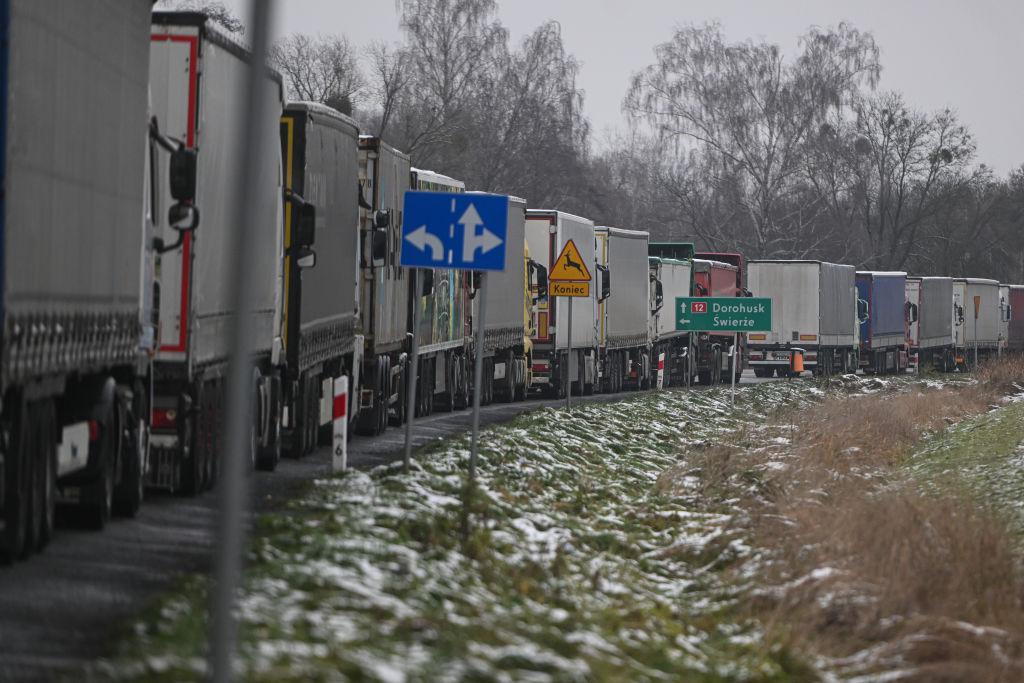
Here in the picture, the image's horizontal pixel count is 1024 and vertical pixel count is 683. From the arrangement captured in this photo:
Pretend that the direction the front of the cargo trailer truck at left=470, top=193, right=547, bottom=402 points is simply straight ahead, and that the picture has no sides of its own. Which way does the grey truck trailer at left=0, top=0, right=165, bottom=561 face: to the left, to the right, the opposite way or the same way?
the same way

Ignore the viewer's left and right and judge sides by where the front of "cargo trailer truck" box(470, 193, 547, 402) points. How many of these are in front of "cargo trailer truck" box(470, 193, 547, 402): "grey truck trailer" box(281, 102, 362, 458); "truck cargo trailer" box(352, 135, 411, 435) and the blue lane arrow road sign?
0

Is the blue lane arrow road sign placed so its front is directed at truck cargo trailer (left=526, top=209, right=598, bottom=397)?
no

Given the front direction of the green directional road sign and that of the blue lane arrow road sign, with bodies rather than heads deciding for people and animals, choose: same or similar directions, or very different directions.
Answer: same or similar directions

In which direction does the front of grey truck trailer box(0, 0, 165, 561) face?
away from the camera

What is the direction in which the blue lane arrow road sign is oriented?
toward the camera

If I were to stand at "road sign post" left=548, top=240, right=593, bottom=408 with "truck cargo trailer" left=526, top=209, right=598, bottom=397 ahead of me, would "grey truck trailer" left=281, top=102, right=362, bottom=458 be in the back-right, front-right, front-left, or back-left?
back-left

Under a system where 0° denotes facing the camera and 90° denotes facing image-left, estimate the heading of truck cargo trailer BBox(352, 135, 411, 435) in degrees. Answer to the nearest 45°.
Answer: approximately 180°

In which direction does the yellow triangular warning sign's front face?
toward the camera

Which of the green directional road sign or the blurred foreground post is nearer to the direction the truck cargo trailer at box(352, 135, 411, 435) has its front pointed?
the green directional road sign

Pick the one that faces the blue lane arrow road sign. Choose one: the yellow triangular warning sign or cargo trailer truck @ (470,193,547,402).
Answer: the yellow triangular warning sign

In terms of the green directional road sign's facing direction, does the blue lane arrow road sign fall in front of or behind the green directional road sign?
in front

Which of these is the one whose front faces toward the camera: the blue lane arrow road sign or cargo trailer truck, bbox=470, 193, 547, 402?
the blue lane arrow road sign

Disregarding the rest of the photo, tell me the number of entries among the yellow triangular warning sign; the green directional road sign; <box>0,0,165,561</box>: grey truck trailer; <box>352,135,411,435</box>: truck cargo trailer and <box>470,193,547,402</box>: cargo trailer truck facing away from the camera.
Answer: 3

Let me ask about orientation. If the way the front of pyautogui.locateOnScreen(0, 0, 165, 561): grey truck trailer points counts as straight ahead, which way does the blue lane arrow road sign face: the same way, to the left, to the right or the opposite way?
the opposite way

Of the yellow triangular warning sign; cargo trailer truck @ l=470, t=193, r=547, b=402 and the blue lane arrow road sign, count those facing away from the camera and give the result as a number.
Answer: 1

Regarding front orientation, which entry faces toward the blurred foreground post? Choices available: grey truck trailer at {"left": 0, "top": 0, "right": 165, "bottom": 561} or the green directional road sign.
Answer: the green directional road sign

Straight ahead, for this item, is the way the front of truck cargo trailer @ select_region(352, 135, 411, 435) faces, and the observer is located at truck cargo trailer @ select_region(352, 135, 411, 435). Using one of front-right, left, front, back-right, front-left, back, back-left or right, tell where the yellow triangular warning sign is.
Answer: front-right

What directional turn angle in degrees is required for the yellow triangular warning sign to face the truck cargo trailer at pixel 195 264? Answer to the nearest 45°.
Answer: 0° — it already faces it
